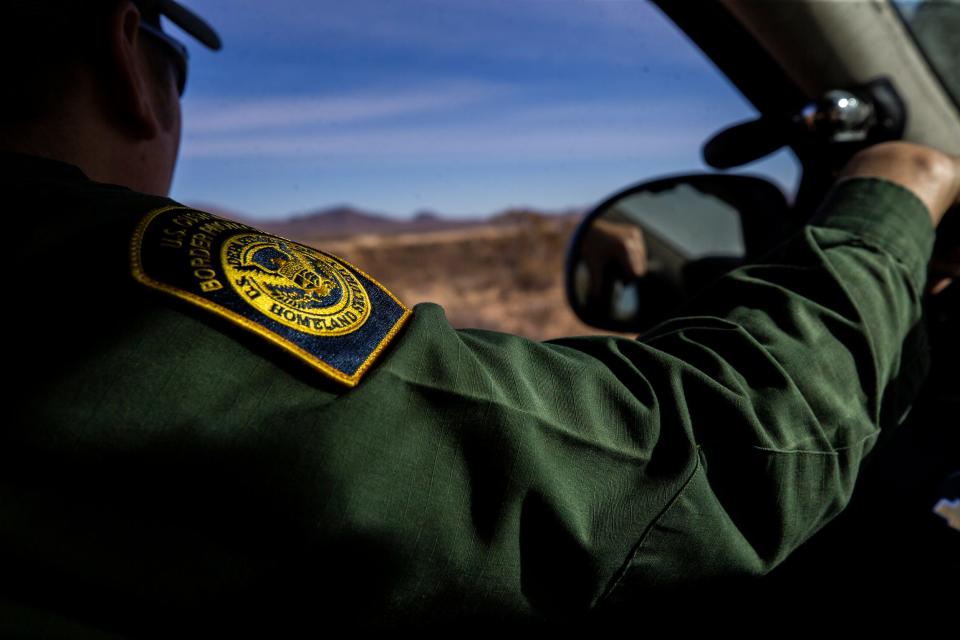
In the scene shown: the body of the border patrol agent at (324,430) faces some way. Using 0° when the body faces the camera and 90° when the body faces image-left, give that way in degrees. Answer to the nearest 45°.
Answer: approximately 225°
